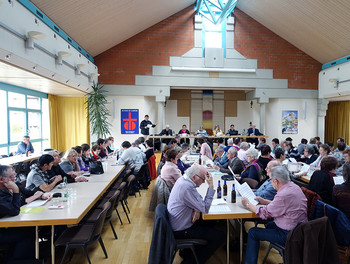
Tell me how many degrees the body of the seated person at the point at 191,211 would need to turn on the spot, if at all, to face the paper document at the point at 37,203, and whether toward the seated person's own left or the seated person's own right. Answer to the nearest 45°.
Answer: approximately 180°

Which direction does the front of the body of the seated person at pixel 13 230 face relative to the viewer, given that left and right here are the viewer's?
facing to the right of the viewer

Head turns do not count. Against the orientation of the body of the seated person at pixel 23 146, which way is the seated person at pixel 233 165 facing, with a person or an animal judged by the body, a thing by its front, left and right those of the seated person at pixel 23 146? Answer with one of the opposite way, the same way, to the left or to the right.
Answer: the opposite way

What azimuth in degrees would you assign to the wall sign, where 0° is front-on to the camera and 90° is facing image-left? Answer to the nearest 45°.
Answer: approximately 0°

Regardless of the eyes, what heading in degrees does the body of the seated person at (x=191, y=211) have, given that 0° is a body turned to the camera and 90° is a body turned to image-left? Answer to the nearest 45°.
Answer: approximately 270°

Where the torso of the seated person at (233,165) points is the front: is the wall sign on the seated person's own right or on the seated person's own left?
on the seated person's own right

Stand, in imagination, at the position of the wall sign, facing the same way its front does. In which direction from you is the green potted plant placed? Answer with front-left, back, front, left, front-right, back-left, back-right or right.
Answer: front-right

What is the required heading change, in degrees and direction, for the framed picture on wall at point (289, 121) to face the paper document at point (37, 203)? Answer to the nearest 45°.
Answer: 0° — it already faces it

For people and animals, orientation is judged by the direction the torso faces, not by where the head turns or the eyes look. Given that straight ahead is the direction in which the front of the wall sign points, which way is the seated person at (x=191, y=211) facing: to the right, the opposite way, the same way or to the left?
to the left

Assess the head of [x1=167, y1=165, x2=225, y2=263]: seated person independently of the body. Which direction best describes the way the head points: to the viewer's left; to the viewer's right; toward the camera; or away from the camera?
to the viewer's right
